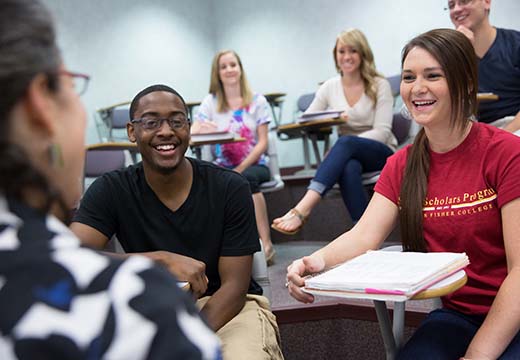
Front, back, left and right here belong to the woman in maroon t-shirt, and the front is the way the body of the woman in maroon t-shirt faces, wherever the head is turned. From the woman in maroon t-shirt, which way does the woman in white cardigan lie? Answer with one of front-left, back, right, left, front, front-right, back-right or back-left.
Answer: back-right

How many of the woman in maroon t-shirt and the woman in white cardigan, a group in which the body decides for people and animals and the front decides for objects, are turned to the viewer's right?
0

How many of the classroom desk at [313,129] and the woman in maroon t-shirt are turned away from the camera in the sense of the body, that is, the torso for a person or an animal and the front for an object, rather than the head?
0

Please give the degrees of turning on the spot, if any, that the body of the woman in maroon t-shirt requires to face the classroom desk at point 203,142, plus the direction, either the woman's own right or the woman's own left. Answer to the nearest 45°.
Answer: approximately 90° to the woman's own right

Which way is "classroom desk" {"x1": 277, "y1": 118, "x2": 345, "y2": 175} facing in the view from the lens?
facing the viewer and to the left of the viewer

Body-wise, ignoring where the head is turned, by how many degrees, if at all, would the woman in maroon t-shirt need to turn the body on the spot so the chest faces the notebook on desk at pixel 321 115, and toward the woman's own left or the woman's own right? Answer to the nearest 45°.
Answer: approximately 135° to the woman's own right

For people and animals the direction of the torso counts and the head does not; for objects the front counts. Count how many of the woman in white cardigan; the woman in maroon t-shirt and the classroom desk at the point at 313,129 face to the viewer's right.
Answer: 0

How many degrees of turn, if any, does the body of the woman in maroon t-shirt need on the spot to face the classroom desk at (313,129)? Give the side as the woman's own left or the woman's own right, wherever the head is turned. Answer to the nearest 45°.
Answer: approximately 135° to the woman's own right

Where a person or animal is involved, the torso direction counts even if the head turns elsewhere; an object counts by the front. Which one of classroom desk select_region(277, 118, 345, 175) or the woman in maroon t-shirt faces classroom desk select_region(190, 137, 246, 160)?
classroom desk select_region(277, 118, 345, 175)

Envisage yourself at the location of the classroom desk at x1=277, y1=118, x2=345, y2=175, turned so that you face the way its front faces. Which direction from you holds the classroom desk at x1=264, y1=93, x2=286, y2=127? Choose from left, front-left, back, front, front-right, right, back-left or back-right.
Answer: back-right
